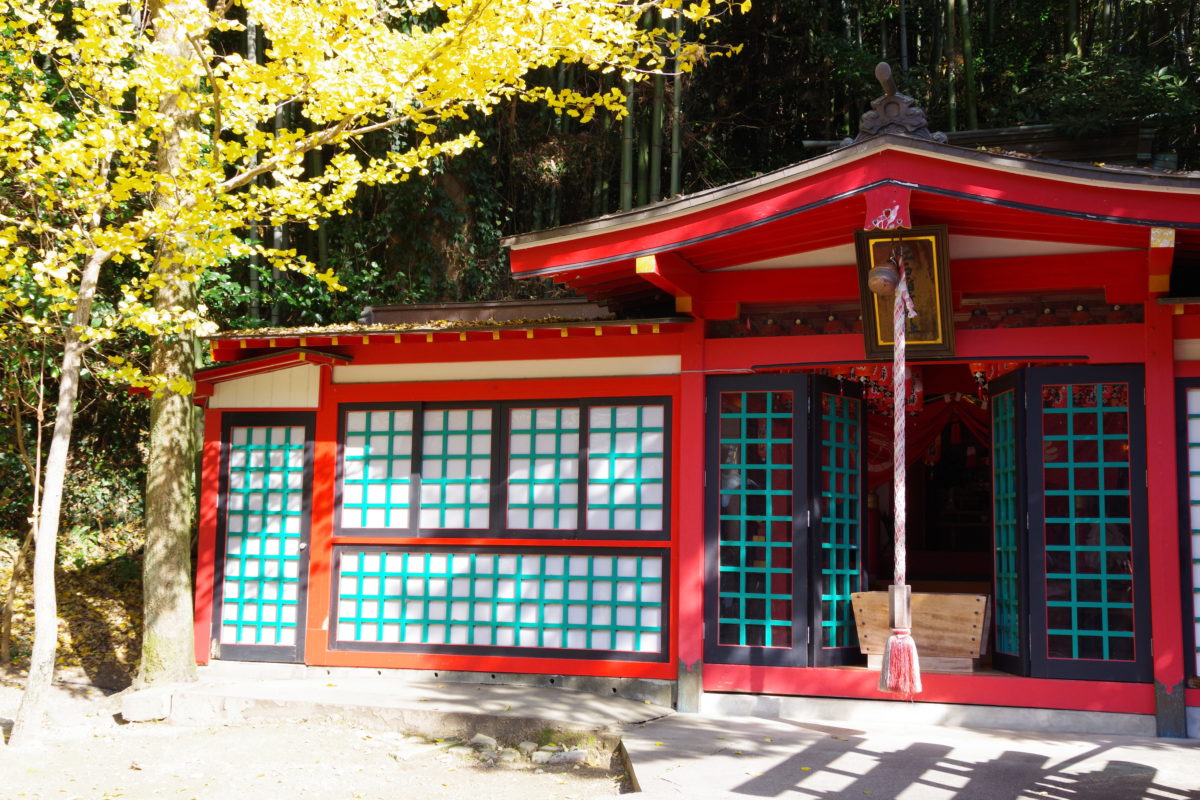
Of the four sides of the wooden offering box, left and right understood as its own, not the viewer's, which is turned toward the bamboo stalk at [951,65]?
back

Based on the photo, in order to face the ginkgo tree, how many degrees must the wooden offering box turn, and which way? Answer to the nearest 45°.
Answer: approximately 90° to its right

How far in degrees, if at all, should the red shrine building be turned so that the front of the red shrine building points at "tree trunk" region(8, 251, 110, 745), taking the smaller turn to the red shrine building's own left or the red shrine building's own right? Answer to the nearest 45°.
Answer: approximately 90° to the red shrine building's own right

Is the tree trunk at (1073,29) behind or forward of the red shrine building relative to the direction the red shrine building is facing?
behind

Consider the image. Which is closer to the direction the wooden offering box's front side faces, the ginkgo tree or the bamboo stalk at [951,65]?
the ginkgo tree

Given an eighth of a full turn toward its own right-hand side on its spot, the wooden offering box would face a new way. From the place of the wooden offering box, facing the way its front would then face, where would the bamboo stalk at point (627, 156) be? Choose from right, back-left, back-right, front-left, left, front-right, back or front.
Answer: right

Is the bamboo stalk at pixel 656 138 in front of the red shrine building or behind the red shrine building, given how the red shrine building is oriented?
behind

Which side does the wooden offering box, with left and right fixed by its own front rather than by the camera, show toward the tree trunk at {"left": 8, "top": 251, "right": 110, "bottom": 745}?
right

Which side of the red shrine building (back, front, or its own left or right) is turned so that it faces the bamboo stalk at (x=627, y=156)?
back
